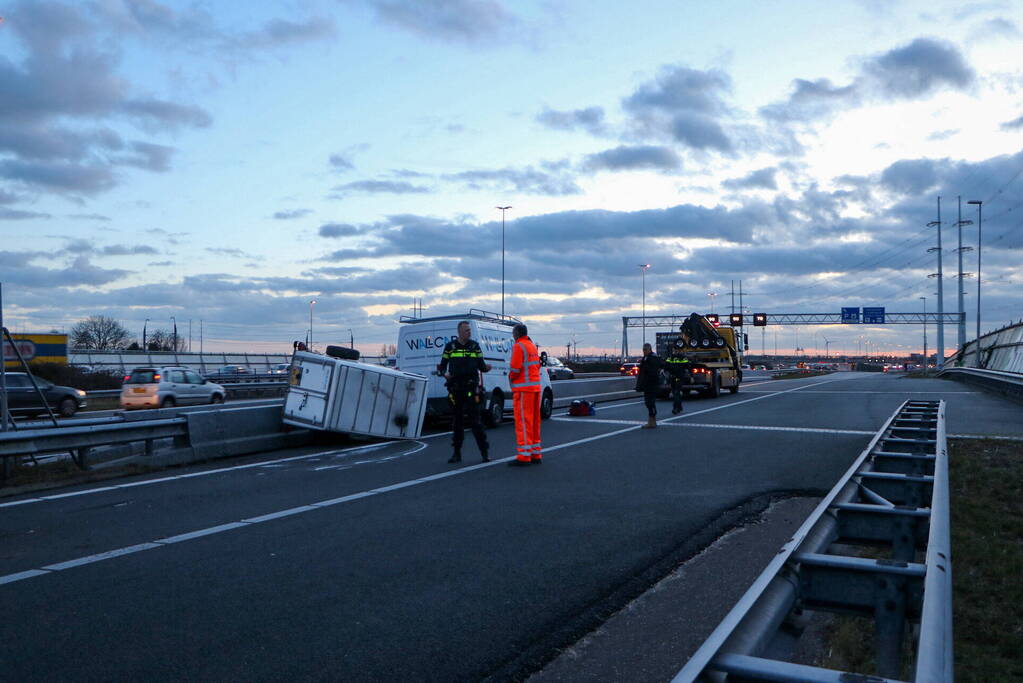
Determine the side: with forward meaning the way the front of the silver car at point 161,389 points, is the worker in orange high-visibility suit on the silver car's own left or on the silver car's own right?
on the silver car's own right

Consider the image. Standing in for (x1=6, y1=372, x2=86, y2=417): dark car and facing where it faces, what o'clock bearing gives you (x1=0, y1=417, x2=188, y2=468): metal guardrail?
The metal guardrail is roughly at 3 o'clock from the dark car.

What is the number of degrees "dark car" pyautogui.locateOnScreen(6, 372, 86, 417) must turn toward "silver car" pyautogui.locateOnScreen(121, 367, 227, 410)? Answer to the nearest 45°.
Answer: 0° — it already faces it

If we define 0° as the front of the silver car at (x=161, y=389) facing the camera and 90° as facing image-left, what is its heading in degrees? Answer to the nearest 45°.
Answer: approximately 225°

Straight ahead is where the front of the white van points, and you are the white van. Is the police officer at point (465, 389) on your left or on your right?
on your right

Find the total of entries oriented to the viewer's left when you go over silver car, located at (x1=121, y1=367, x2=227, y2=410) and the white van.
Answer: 0

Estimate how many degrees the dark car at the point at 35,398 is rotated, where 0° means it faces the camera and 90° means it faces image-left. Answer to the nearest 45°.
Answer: approximately 270°
